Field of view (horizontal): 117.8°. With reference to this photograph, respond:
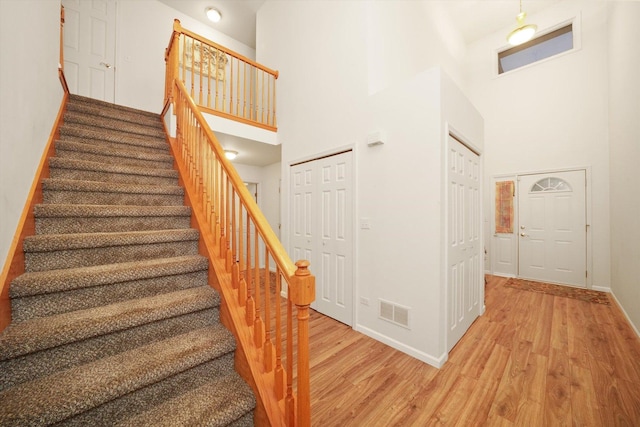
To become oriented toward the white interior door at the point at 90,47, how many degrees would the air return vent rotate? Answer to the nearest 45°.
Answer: approximately 45° to its right

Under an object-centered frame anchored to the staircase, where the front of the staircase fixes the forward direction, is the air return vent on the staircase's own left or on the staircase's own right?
on the staircase's own left

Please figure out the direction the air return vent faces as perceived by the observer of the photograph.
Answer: facing the viewer and to the left of the viewer

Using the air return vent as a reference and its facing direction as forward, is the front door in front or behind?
behind

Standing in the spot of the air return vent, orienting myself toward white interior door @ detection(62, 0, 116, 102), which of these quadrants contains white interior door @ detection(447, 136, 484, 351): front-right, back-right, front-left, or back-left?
back-right

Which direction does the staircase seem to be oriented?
toward the camera

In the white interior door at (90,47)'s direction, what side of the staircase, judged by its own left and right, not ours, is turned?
back

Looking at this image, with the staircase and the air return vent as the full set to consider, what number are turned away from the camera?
0

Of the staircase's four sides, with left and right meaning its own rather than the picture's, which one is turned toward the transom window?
left
